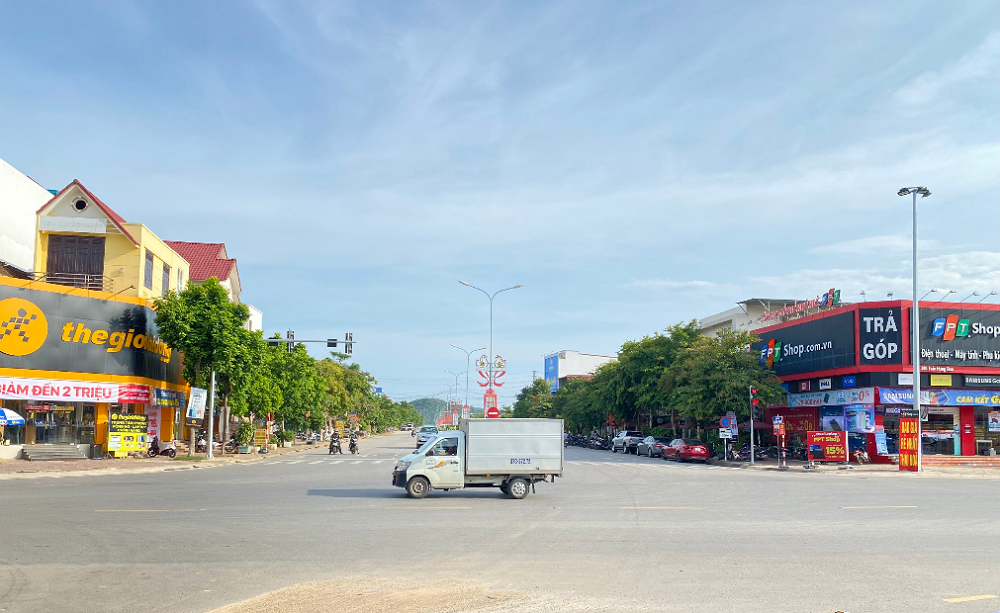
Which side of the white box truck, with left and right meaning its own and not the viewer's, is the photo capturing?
left

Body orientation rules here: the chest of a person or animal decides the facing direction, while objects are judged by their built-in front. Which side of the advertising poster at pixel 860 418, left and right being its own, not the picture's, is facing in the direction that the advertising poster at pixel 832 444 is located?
front

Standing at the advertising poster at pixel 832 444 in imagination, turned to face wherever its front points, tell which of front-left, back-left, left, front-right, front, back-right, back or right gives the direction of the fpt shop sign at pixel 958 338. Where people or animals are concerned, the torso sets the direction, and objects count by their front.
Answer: back-left

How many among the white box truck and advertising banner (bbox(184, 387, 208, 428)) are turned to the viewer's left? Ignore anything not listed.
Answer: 1

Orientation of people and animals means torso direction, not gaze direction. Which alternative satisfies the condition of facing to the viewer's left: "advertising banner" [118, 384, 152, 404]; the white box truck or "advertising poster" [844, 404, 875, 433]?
the white box truck

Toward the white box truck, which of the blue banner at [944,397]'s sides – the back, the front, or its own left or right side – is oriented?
front

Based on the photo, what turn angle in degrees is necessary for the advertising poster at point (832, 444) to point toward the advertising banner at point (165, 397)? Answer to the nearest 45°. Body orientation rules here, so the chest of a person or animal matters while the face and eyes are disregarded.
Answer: approximately 90° to its right

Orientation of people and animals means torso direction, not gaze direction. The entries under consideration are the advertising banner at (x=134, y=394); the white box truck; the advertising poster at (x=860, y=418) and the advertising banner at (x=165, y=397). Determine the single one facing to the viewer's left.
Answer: the white box truck

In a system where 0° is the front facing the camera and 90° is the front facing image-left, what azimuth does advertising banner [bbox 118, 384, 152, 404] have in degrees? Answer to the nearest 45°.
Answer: approximately 0°

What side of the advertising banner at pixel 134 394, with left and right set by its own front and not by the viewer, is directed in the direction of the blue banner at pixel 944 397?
left
